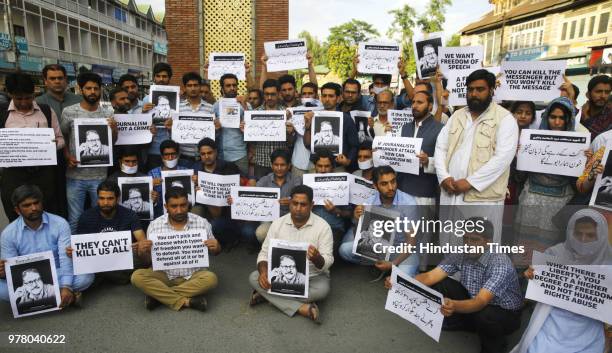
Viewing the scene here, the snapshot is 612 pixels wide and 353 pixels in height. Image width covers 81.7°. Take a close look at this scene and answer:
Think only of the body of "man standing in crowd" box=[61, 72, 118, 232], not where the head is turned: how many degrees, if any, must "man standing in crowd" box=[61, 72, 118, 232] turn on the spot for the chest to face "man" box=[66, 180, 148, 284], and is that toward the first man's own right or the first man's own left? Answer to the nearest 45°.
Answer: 0° — they already face them

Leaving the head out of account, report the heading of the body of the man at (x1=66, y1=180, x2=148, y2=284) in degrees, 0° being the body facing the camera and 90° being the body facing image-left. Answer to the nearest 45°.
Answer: approximately 0°

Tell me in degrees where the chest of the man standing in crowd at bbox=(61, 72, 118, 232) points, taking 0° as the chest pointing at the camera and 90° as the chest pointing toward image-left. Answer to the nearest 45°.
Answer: approximately 0°

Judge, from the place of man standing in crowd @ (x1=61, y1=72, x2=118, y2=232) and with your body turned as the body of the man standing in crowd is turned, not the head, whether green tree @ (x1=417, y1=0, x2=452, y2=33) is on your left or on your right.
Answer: on your left

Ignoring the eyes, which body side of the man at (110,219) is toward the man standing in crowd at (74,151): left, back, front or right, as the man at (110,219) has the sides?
back
